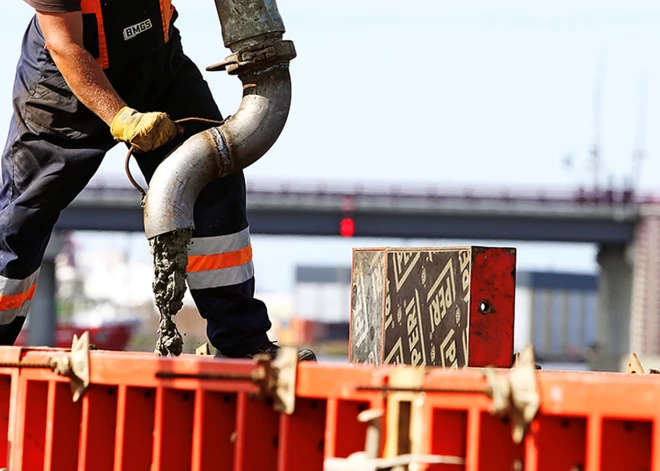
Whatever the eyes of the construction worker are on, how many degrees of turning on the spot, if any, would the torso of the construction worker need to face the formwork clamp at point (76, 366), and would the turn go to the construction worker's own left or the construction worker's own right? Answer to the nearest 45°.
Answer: approximately 45° to the construction worker's own right

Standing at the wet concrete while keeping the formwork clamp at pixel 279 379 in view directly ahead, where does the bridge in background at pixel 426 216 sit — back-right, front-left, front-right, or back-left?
back-left

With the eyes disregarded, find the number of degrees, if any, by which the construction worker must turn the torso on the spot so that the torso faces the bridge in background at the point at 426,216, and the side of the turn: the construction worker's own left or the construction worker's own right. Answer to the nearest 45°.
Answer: approximately 135° to the construction worker's own left

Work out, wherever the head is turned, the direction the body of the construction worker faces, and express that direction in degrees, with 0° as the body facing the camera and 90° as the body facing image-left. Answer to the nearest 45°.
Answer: approximately 315°

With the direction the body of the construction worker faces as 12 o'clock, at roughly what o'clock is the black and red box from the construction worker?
The black and red box is roughly at 11 o'clock from the construction worker.

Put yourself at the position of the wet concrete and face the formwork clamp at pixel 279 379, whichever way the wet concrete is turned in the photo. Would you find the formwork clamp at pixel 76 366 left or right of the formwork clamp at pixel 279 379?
right
